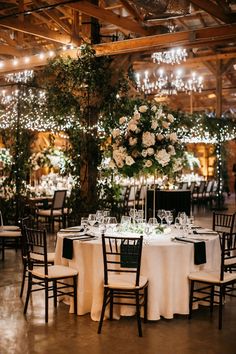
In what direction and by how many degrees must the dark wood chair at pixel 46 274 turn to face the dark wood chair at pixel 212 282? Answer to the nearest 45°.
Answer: approximately 45° to its right

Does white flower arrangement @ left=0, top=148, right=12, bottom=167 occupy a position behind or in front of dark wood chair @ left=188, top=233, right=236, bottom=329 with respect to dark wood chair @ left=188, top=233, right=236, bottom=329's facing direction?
in front

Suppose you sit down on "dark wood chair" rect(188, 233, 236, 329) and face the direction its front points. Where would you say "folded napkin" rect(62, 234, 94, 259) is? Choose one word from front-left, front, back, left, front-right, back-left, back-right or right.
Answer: front-left

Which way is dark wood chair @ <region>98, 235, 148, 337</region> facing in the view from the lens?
facing away from the viewer

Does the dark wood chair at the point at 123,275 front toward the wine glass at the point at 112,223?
yes

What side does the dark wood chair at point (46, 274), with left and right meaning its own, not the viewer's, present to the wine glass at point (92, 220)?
front

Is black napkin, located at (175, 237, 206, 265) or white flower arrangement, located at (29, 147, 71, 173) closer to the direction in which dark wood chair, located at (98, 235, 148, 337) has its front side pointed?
the white flower arrangement

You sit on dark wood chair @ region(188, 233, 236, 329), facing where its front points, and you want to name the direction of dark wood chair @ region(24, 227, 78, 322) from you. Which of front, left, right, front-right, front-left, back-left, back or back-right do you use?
front-left

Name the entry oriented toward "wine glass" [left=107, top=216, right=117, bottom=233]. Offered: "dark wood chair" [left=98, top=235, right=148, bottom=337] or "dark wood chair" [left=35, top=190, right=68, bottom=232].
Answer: "dark wood chair" [left=98, top=235, right=148, bottom=337]

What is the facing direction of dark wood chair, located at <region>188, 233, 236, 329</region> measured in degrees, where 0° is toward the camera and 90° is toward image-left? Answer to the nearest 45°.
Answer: approximately 135°

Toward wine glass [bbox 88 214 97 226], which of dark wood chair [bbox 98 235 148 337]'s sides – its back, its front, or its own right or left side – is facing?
front

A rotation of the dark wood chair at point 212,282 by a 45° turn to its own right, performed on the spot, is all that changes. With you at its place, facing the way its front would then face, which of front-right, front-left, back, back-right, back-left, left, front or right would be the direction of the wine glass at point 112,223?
front-left

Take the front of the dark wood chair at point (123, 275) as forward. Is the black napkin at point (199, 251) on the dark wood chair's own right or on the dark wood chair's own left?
on the dark wood chair's own right

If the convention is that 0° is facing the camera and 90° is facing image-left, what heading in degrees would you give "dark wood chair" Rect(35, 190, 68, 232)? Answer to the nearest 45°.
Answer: approximately 135°

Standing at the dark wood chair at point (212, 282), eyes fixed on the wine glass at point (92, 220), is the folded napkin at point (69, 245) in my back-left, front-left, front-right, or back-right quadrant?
front-left

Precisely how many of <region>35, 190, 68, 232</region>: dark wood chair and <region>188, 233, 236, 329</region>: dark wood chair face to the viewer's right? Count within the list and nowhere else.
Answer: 0

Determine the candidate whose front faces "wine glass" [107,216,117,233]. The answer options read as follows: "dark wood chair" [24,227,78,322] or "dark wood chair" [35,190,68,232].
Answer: "dark wood chair" [24,227,78,322]

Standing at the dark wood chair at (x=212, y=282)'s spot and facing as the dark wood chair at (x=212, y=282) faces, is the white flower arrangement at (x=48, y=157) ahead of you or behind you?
ahead

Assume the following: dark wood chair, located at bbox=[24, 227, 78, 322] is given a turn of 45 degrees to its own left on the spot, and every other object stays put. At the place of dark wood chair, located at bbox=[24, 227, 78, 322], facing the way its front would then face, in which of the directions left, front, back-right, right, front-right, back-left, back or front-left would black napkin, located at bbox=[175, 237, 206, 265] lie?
right

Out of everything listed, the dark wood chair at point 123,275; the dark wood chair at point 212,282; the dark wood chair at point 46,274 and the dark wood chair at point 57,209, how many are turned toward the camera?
0
